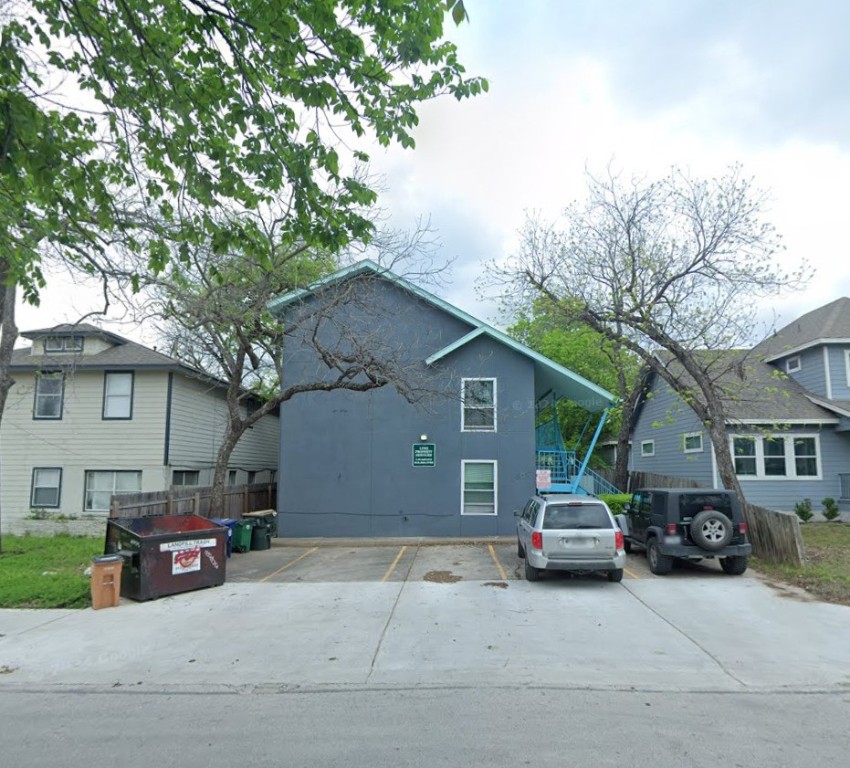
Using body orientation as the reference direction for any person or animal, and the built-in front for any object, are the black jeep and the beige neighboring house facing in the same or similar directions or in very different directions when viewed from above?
very different directions

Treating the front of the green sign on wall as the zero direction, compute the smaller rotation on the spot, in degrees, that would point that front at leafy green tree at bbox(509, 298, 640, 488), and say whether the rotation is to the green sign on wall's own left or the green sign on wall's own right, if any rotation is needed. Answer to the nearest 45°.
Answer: approximately 135° to the green sign on wall's own left

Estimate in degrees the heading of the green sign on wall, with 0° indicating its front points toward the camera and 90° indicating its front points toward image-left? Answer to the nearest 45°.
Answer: approximately 0°

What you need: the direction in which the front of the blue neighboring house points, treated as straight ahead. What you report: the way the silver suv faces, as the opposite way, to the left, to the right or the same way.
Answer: the opposite way

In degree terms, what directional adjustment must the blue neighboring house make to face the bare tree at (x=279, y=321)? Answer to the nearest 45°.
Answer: approximately 45° to its right

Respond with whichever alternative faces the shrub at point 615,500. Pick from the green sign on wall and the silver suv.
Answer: the silver suv

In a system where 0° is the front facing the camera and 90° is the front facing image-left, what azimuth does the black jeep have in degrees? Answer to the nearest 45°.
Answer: approximately 135°

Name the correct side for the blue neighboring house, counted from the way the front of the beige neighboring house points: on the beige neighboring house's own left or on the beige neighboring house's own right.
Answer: on the beige neighboring house's own left

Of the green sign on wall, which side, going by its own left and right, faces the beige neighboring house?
right

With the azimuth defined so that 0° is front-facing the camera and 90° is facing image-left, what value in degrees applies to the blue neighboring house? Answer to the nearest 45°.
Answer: approximately 0°

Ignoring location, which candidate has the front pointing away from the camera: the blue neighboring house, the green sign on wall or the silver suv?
the silver suv

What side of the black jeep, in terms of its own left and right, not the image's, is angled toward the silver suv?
left

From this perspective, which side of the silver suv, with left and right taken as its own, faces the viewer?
back
